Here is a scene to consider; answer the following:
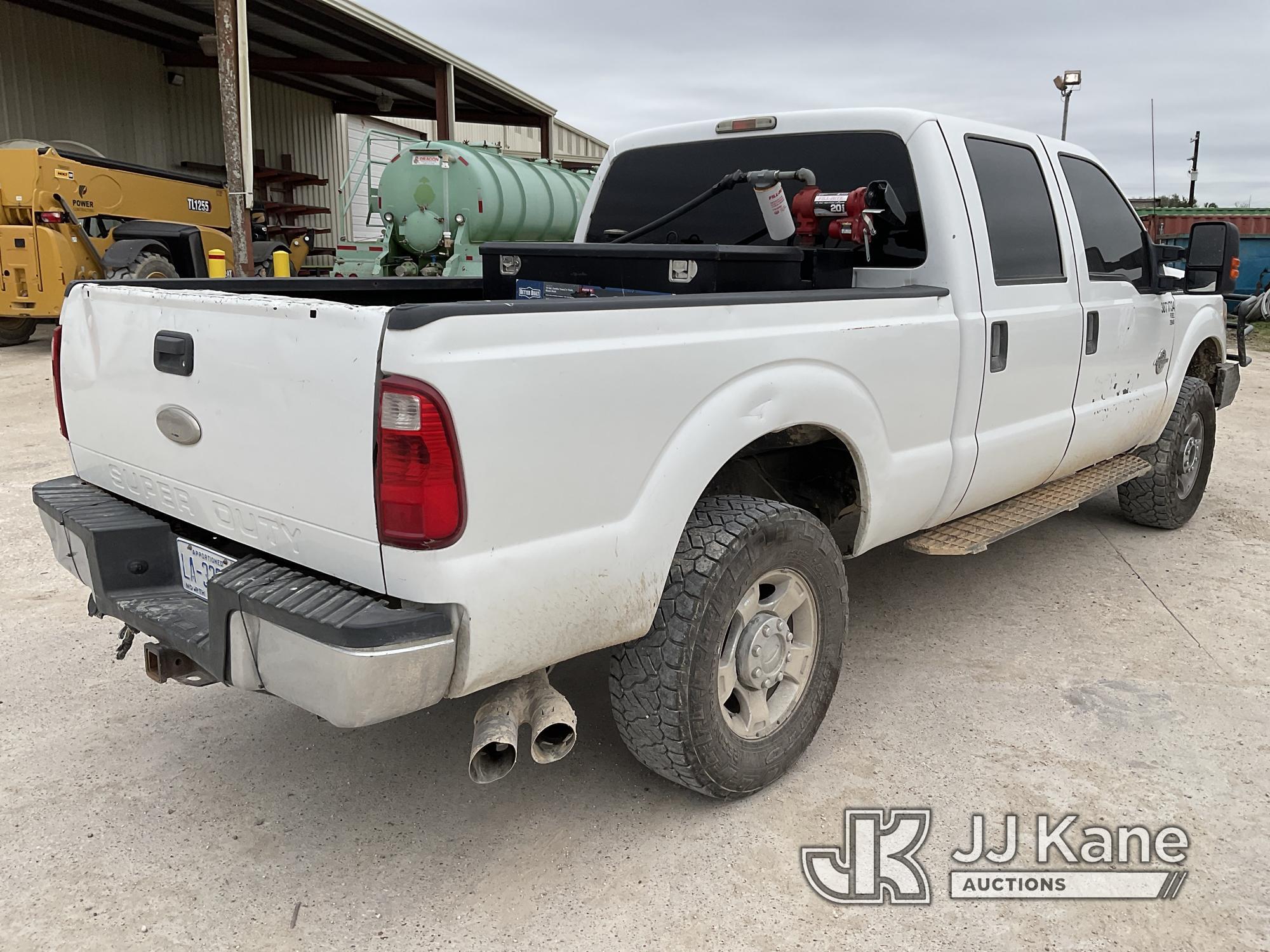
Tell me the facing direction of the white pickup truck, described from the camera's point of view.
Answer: facing away from the viewer and to the right of the viewer

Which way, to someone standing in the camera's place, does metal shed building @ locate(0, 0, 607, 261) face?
facing the viewer and to the right of the viewer

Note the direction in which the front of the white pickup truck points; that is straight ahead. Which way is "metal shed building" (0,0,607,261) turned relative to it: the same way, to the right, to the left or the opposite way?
to the right

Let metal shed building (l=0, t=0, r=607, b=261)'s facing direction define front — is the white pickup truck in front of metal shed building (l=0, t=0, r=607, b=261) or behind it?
in front

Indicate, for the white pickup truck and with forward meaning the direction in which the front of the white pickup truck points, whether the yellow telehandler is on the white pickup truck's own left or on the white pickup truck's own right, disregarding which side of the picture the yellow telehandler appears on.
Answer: on the white pickup truck's own left

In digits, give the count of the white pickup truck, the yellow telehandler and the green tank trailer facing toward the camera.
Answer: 0

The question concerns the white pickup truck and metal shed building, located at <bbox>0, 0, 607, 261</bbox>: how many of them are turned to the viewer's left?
0

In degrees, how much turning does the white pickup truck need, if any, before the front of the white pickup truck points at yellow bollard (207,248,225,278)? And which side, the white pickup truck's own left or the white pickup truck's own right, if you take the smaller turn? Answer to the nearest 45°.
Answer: approximately 90° to the white pickup truck's own left
